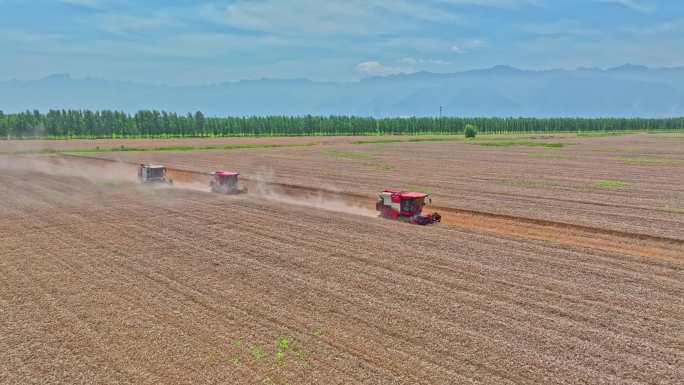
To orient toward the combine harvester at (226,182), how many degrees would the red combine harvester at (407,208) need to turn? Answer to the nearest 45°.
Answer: approximately 180°

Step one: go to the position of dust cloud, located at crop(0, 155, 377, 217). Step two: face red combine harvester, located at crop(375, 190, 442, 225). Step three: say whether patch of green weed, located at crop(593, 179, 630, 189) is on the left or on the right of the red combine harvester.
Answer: left

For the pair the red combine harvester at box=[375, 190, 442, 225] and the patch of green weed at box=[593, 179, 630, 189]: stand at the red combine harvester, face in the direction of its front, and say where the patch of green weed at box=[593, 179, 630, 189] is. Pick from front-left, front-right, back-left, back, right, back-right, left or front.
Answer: left

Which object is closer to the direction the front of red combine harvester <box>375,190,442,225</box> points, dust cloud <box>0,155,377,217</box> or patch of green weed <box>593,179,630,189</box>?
the patch of green weed

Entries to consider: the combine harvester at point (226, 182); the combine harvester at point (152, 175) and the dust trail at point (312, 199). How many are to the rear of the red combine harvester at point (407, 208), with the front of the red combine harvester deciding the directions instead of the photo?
3

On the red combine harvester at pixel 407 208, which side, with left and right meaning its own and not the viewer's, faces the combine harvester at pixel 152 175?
back

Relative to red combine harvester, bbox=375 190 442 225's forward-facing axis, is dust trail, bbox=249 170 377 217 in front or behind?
behind

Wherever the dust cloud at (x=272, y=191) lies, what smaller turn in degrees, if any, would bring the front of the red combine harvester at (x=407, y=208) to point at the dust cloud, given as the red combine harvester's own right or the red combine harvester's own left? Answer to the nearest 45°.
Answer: approximately 180°
